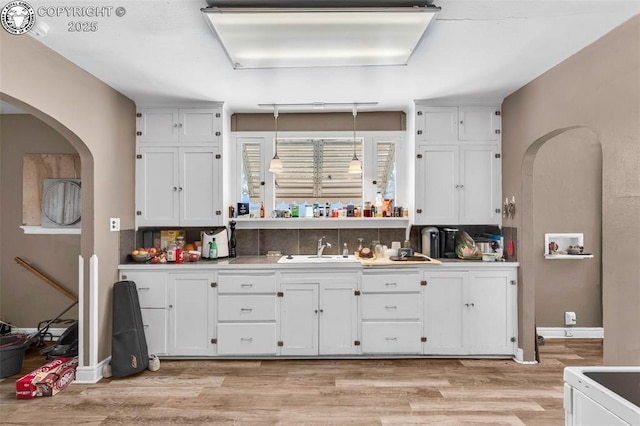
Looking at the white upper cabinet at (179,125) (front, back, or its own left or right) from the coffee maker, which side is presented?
left

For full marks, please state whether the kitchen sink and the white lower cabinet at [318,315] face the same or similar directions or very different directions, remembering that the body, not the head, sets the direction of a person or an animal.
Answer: same or similar directions

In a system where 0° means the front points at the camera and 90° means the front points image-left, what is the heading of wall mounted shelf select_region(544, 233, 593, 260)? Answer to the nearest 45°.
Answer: approximately 0°

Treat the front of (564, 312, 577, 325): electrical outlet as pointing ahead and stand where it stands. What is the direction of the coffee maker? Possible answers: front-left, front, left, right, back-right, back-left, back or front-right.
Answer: front-right

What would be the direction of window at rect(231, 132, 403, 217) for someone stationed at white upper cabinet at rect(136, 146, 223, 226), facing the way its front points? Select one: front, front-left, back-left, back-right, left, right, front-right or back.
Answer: left

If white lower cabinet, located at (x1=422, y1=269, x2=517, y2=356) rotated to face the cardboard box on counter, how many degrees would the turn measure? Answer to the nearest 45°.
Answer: approximately 90° to its right

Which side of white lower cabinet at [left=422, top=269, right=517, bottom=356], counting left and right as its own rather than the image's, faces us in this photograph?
front

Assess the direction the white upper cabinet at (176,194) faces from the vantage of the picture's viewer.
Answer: facing the viewer

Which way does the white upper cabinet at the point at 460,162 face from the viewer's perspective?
toward the camera

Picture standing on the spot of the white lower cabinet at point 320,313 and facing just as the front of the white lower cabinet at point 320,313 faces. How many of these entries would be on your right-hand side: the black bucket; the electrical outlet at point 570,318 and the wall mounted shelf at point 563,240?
1

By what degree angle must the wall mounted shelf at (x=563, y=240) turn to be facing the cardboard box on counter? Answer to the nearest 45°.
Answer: approximately 45° to its right

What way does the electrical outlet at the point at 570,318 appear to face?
toward the camera

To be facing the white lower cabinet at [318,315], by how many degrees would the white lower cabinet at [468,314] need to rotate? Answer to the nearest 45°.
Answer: approximately 90° to its right
